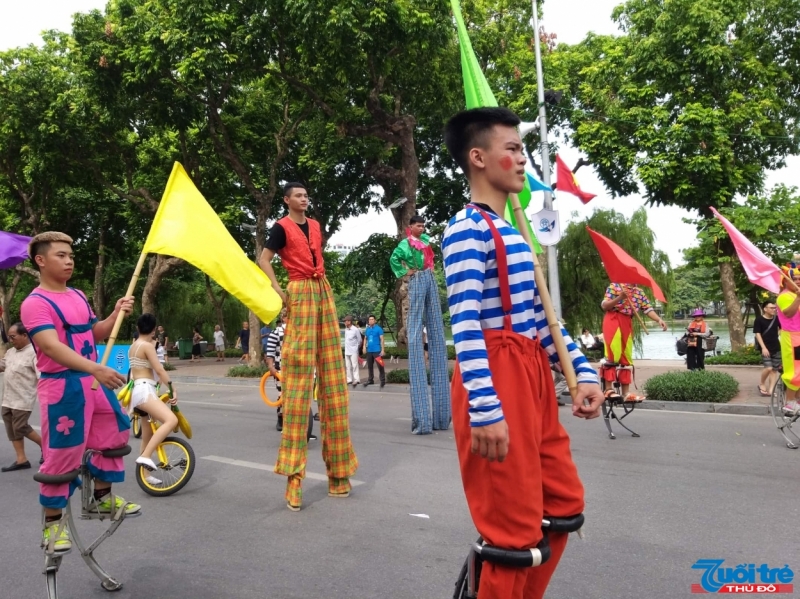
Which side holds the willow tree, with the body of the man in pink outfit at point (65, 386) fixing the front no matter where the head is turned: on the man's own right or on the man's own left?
on the man's own left

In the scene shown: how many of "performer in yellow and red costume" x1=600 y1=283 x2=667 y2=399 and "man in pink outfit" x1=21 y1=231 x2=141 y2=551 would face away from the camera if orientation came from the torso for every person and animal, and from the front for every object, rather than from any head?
0

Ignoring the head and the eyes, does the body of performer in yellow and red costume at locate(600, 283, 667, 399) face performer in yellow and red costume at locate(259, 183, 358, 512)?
no

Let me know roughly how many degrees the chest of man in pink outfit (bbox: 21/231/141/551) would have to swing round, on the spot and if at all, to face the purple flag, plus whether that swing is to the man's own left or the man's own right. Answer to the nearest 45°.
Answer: approximately 135° to the man's own left

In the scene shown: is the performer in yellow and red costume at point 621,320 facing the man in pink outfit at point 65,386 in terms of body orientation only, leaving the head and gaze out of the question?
no

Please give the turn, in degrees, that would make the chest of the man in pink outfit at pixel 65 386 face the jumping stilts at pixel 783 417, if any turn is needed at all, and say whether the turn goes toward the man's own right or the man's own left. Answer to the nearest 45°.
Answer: approximately 45° to the man's own left

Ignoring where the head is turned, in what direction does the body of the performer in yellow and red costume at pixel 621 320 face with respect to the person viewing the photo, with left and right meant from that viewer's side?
facing the viewer and to the right of the viewer

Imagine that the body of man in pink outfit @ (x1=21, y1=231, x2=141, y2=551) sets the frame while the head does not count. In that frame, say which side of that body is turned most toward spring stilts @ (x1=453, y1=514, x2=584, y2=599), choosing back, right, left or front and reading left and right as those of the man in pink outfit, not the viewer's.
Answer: front

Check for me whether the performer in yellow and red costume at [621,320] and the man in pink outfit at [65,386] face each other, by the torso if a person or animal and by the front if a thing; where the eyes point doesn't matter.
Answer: no

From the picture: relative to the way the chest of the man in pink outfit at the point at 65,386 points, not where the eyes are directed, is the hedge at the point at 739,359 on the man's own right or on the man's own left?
on the man's own left

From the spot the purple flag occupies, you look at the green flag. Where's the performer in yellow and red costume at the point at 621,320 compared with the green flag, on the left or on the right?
left

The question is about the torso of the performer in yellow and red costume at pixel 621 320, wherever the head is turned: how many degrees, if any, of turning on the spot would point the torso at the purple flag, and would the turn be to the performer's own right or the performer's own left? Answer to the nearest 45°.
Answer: approximately 90° to the performer's own right

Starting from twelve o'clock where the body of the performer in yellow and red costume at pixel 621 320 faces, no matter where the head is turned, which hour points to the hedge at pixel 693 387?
The hedge is roughly at 8 o'clock from the performer in yellow and red costume.

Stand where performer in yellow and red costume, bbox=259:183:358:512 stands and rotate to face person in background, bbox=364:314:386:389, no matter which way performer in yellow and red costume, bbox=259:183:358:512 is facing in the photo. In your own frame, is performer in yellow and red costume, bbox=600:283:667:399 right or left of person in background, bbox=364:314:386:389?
right

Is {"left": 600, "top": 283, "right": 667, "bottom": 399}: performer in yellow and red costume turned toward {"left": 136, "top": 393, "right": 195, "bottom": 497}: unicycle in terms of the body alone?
no
